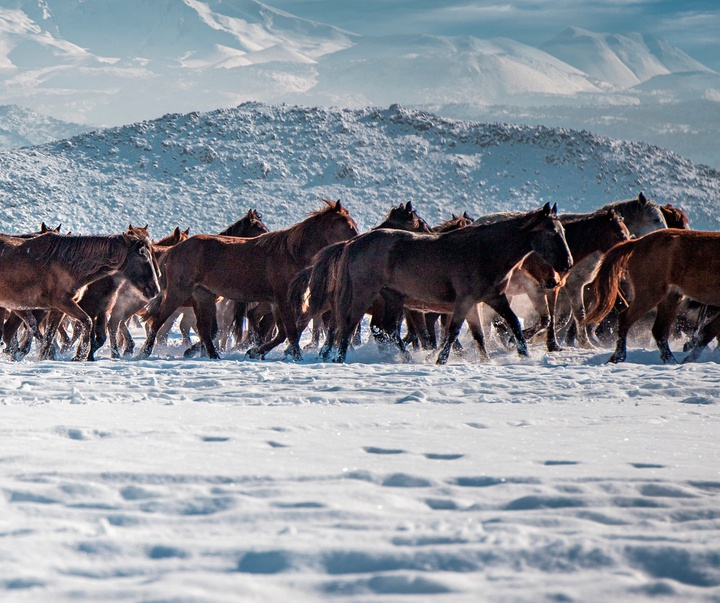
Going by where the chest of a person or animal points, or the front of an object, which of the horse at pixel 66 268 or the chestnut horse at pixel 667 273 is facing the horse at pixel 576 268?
the horse at pixel 66 268

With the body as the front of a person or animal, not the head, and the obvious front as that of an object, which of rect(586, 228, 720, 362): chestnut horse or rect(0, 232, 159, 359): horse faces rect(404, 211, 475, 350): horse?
rect(0, 232, 159, 359): horse

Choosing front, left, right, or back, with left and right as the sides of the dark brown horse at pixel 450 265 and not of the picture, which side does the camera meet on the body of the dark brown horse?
right

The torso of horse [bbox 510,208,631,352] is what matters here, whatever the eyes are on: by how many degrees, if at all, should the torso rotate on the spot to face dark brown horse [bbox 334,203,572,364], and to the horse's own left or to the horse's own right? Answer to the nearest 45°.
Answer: approximately 135° to the horse's own right

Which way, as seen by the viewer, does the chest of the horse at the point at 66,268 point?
to the viewer's right

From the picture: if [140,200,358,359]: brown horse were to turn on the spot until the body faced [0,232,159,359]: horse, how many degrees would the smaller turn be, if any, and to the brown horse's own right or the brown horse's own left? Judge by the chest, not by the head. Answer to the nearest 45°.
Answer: approximately 180°

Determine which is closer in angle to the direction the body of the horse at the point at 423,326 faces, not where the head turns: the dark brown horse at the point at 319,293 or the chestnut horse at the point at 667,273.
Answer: the chestnut horse

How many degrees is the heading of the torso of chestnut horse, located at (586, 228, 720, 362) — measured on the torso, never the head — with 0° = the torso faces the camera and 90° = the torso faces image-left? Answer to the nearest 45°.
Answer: approximately 270°

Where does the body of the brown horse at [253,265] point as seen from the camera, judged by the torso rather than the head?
to the viewer's right

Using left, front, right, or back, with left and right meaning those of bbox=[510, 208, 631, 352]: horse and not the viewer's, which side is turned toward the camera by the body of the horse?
right

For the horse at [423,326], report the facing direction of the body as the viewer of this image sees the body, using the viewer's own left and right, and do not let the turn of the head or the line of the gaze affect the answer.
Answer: facing to the right of the viewer

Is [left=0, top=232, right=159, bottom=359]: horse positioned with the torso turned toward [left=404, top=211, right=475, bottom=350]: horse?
yes

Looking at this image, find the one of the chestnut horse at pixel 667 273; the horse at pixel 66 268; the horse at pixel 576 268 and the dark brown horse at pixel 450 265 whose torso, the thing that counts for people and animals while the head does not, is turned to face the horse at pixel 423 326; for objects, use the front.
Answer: the horse at pixel 66 268

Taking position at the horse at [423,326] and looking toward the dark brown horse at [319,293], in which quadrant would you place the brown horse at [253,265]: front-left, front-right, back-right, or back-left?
front-right
